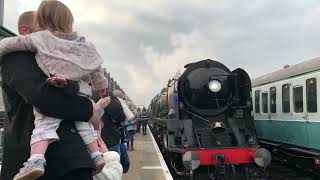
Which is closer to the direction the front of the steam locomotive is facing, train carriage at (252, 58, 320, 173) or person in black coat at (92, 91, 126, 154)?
the person in black coat

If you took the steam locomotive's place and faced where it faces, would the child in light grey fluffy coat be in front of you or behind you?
in front

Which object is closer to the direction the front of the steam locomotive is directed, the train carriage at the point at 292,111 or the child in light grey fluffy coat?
the child in light grey fluffy coat

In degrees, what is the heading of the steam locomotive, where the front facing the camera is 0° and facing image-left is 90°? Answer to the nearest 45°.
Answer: approximately 0°

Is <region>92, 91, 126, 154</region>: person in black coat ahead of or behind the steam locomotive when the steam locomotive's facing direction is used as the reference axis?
ahead
